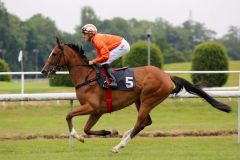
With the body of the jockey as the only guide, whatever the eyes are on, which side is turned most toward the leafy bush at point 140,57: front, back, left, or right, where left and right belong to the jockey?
right

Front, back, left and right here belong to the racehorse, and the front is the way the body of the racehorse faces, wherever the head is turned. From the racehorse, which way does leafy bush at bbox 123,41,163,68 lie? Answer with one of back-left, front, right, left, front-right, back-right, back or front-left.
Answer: right

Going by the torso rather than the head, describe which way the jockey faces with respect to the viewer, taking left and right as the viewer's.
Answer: facing to the left of the viewer

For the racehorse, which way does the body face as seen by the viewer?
to the viewer's left

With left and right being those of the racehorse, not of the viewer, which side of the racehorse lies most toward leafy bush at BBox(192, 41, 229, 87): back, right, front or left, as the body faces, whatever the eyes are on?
right
